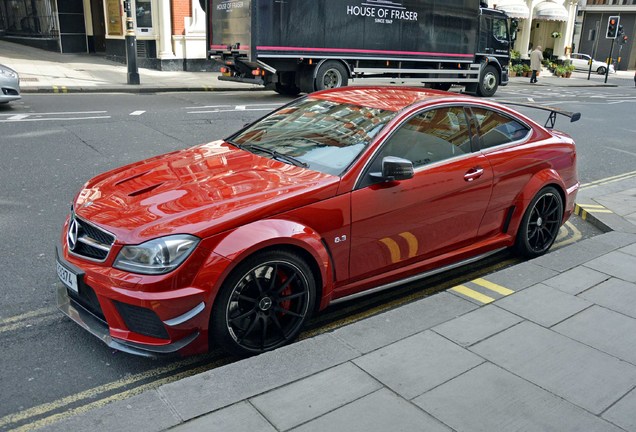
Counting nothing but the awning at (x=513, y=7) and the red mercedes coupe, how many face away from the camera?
0

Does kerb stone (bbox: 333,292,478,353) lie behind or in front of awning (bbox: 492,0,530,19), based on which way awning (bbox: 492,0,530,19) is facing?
in front

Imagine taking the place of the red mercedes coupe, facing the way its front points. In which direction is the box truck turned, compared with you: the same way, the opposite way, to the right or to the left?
the opposite way

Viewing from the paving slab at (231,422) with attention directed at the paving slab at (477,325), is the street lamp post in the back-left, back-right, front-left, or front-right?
front-left

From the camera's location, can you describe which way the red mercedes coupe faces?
facing the viewer and to the left of the viewer

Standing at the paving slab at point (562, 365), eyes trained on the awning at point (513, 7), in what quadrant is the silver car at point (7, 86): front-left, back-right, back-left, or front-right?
front-left

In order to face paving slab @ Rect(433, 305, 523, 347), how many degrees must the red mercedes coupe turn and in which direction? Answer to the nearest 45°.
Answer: approximately 135° to its left

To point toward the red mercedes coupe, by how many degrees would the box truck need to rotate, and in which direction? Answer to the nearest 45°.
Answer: approximately 135° to its right

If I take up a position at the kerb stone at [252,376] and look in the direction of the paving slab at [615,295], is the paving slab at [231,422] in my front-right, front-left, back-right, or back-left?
back-right

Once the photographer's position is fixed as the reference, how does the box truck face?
facing away from the viewer and to the right of the viewer

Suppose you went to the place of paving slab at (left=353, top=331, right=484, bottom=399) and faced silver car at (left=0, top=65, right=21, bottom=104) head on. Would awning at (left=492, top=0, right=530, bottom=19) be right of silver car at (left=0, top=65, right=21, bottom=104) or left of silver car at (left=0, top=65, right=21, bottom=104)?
right

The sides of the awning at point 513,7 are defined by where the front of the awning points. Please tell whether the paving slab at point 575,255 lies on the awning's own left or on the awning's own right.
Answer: on the awning's own right

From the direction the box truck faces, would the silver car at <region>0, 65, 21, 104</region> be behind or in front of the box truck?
behind
